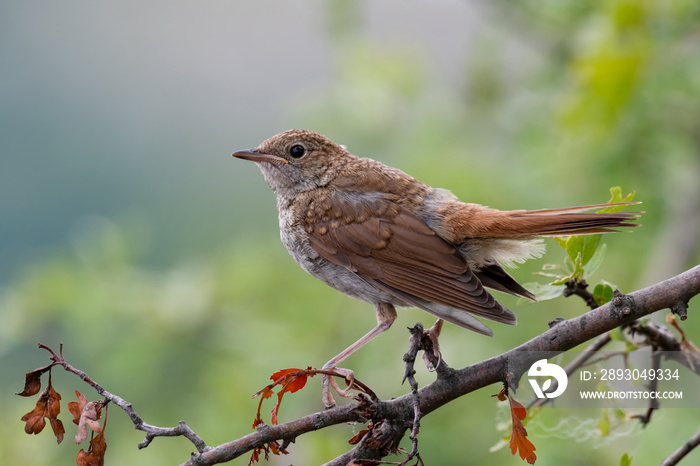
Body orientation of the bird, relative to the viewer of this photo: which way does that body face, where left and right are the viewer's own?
facing to the left of the viewer

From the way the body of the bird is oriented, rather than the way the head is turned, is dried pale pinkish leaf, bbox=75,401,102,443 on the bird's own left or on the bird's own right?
on the bird's own left

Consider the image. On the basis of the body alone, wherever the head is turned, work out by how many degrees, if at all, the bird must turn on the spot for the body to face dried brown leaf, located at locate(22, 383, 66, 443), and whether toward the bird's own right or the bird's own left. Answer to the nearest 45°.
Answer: approximately 45° to the bird's own left
